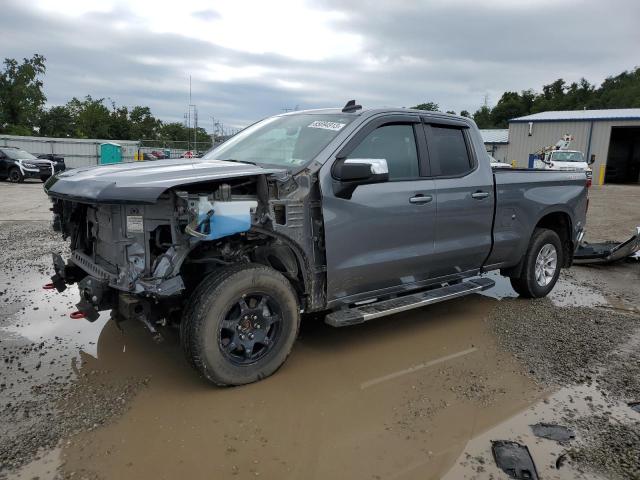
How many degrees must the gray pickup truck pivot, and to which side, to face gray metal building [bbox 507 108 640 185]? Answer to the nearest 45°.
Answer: approximately 180°

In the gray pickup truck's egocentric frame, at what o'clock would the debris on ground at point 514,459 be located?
The debris on ground is roughly at 9 o'clock from the gray pickup truck.

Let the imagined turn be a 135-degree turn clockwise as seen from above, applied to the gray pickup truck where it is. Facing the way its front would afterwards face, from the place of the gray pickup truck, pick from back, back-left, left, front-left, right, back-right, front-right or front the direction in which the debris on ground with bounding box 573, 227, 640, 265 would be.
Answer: front-right

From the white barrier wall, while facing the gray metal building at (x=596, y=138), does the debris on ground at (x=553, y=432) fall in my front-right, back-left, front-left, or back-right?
front-right

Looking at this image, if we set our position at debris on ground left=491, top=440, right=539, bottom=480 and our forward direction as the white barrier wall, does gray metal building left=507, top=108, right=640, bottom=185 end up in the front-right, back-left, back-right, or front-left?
front-right

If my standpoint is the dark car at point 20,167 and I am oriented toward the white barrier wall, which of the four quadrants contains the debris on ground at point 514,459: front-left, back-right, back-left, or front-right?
back-right

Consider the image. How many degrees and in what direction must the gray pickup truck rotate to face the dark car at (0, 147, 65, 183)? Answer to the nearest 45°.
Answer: approximately 90° to its right

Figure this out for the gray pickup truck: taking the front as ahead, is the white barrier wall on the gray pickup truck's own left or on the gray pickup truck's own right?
on the gray pickup truck's own right

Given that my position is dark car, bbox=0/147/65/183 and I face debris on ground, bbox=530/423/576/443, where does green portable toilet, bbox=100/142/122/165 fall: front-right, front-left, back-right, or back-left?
back-left
